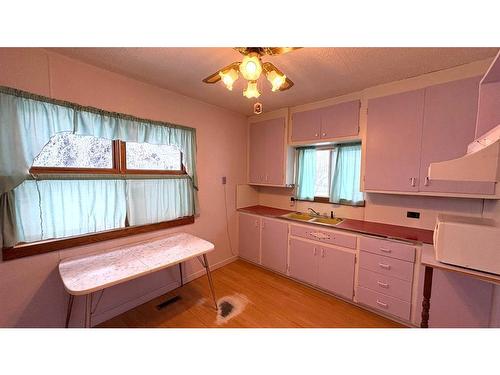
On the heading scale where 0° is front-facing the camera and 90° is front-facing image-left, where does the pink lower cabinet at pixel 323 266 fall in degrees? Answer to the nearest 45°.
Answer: approximately 45°

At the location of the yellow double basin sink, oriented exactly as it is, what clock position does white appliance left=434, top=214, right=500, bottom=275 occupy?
The white appliance is roughly at 9 o'clock from the yellow double basin sink.

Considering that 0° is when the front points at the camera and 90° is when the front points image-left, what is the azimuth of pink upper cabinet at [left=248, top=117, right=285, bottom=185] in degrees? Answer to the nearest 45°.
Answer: approximately 45°

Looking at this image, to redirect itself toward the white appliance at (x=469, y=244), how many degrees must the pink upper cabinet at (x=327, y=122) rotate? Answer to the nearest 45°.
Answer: approximately 90° to its left

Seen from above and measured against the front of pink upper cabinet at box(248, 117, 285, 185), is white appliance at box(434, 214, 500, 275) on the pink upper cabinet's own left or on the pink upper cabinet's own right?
on the pink upper cabinet's own left

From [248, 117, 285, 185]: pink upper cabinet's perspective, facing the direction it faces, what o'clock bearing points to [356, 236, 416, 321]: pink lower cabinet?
The pink lower cabinet is roughly at 9 o'clock from the pink upper cabinet.

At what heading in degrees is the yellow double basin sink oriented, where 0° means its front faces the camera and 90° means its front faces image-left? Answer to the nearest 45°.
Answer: approximately 45°
